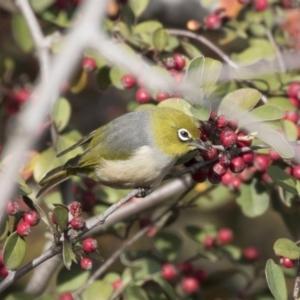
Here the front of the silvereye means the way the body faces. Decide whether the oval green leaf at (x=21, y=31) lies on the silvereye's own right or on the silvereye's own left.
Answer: on the silvereye's own left

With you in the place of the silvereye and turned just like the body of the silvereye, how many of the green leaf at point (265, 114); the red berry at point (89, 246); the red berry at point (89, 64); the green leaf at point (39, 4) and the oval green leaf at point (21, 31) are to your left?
3

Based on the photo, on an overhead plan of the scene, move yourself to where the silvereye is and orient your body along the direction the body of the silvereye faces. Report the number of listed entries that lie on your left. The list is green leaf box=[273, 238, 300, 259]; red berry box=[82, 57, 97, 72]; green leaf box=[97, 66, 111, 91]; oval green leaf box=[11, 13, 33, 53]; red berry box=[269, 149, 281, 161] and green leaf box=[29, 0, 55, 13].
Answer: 4

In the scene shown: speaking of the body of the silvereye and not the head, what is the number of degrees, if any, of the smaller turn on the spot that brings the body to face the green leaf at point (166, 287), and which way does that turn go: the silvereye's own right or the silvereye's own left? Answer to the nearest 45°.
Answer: approximately 135° to the silvereye's own right

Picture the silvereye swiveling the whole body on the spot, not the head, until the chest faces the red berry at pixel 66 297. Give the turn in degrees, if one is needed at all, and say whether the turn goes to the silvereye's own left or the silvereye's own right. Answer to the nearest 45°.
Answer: approximately 135° to the silvereye's own right

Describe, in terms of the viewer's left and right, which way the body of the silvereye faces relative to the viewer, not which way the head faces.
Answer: facing to the right of the viewer

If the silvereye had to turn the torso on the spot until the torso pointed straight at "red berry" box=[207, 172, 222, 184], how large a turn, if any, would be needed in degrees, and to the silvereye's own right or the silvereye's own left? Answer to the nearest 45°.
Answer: approximately 45° to the silvereye's own right

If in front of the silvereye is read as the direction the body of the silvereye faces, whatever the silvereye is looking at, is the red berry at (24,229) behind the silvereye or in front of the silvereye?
behind

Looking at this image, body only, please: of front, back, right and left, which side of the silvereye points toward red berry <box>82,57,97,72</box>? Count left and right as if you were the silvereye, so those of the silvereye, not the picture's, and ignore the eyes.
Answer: left

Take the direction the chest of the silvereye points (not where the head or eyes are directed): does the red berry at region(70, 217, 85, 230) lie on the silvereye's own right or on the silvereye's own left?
on the silvereye's own right

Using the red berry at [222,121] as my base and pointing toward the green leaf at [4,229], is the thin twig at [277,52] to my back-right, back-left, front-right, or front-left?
back-right
